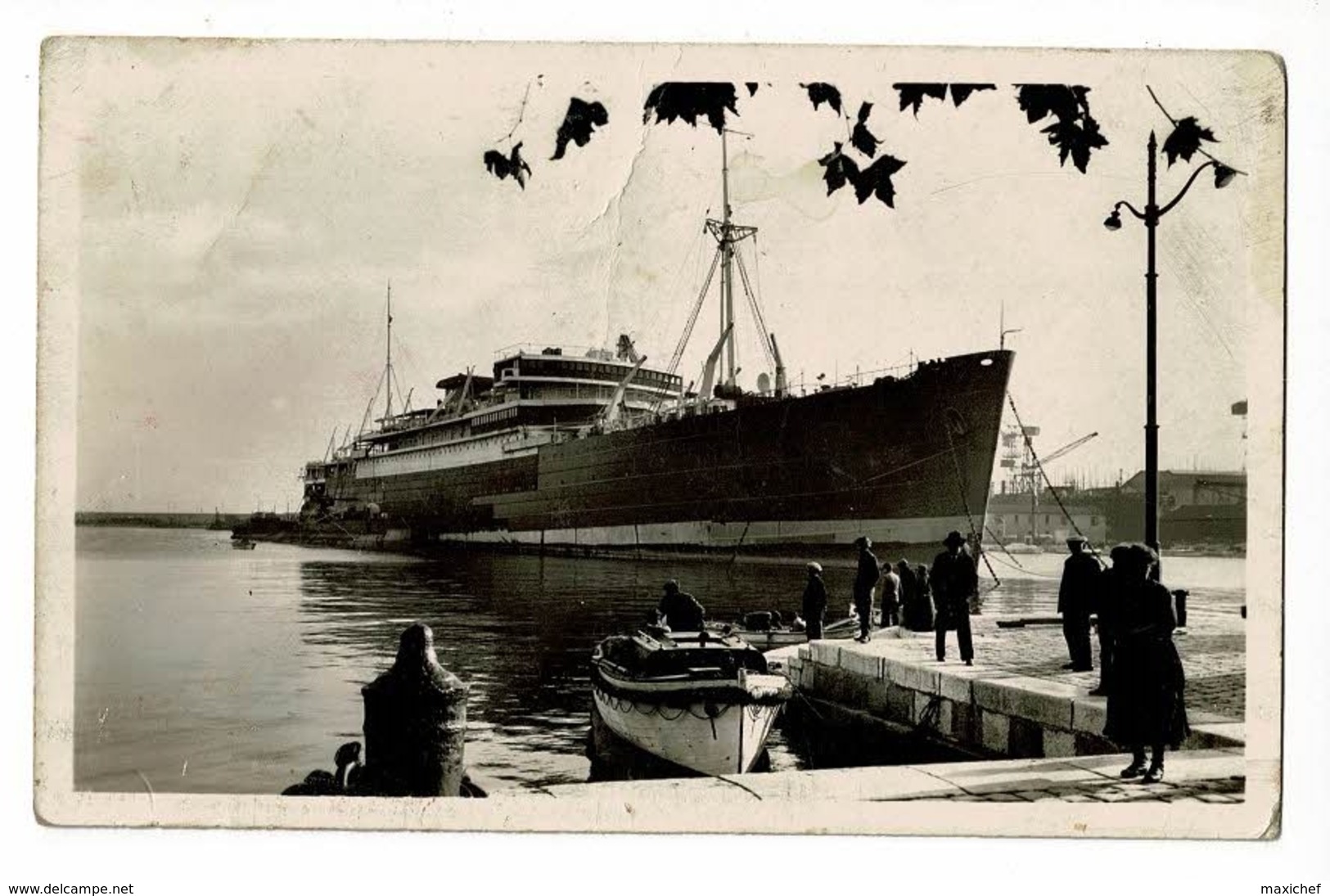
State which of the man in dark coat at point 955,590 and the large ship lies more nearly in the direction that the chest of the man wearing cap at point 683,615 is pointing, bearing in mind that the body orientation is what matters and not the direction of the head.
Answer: the large ship

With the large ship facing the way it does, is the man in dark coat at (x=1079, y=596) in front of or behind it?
in front

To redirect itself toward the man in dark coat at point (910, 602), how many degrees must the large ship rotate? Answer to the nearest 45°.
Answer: approximately 45° to its right

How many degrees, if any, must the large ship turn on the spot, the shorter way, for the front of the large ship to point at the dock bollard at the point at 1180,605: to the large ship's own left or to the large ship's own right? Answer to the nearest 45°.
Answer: approximately 45° to the large ship's own right
